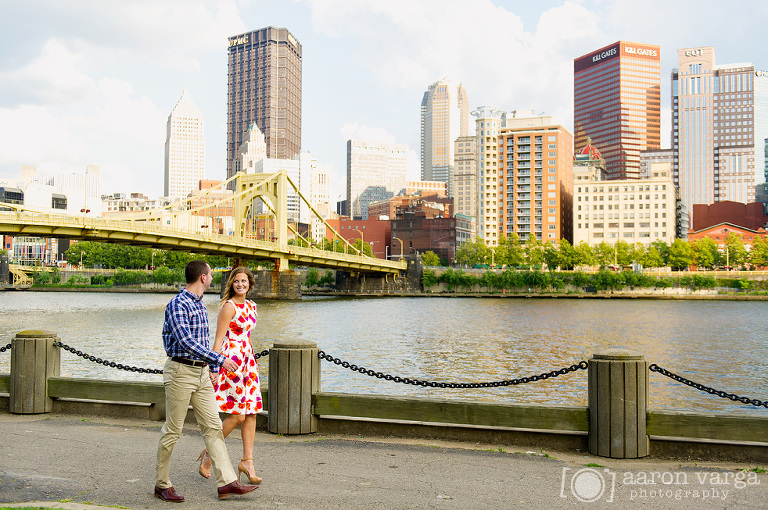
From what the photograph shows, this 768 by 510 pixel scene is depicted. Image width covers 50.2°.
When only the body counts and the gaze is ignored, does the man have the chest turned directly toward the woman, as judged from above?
no

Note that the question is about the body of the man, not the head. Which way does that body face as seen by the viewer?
to the viewer's right

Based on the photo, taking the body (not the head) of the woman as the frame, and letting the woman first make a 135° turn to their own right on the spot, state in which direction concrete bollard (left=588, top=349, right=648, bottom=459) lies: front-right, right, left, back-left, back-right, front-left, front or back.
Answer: back

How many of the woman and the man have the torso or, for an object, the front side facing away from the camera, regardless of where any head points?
0

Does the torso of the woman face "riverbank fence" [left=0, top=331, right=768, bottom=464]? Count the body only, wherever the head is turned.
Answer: no

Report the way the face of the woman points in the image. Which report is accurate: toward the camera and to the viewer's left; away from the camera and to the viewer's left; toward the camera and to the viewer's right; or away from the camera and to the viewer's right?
toward the camera and to the viewer's left

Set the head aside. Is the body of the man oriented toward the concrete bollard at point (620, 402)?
yes
